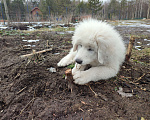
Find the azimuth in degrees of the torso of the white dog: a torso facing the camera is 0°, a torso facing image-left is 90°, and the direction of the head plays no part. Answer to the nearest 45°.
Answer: approximately 45°
